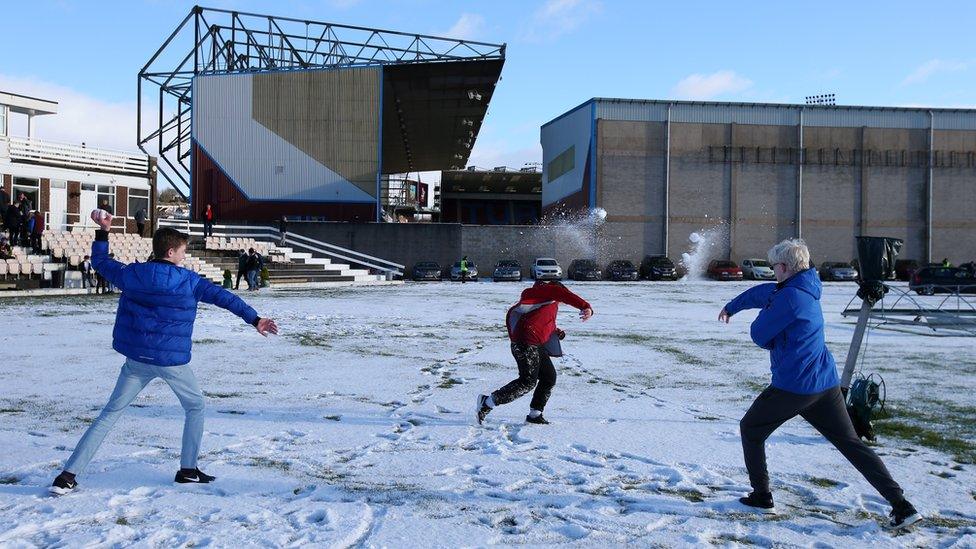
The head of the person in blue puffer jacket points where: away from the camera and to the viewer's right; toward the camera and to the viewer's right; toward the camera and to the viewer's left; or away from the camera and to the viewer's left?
away from the camera and to the viewer's right

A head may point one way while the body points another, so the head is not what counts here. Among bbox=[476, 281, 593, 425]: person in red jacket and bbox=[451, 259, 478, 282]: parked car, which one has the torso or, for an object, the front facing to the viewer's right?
the person in red jacket

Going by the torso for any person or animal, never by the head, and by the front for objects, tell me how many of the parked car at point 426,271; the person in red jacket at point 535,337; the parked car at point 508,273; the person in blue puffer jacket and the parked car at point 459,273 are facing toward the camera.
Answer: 3

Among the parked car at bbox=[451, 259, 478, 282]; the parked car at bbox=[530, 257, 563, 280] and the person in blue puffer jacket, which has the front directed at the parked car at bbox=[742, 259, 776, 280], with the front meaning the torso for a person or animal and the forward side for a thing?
the person in blue puffer jacket

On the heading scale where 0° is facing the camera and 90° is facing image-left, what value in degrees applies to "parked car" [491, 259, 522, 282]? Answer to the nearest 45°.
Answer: approximately 0°

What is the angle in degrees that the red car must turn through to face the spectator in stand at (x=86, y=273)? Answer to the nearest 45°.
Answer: approximately 90° to its right

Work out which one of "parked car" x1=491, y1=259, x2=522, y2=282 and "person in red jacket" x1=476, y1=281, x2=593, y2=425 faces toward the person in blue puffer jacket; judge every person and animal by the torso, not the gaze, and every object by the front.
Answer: the parked car

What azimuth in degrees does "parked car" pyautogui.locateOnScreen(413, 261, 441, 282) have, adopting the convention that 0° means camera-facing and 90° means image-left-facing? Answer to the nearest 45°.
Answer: approximately 0°

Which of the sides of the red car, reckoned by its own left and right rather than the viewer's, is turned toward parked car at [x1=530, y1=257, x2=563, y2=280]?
right
